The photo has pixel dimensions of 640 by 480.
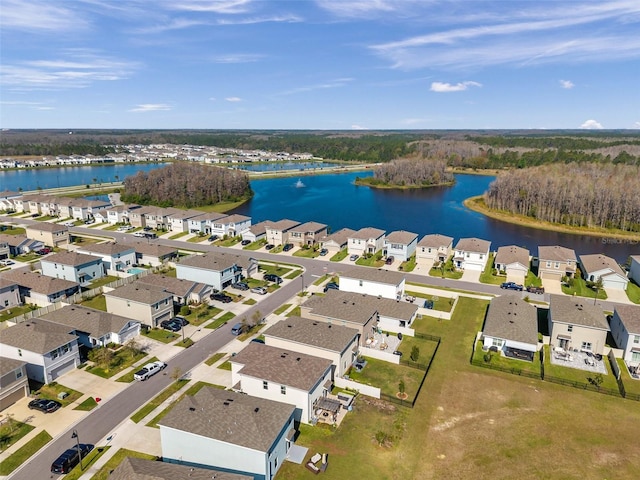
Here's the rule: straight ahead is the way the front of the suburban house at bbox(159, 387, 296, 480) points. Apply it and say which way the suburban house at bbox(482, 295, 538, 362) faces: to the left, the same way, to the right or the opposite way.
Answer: to the right

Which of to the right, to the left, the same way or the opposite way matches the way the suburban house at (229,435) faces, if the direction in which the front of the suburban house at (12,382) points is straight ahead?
the opposite way

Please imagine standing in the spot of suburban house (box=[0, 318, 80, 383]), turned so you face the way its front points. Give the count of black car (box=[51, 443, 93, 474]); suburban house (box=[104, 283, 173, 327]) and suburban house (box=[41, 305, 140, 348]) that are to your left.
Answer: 2

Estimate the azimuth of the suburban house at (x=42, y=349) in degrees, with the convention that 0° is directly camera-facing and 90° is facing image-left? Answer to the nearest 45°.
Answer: approximately 315°

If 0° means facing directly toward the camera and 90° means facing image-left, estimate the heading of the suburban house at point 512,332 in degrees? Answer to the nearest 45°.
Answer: approximately 180°

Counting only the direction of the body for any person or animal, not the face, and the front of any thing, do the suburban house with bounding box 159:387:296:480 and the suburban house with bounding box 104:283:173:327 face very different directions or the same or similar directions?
very different directions

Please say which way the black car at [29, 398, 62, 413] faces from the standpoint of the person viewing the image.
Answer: facing away from the viewer and to the left of the viewer

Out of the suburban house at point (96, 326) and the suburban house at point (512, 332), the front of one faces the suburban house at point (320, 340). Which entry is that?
the suburban house at point (96, 326)

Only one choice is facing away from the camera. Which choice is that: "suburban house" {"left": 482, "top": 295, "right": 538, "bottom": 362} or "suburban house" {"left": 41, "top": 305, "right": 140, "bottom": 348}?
"suburban house" {"left": 482, "top": 295, "right": 538, "bottom": 362}

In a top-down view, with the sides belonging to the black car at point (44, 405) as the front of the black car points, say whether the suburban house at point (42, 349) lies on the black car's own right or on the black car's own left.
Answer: on the black car's own right
